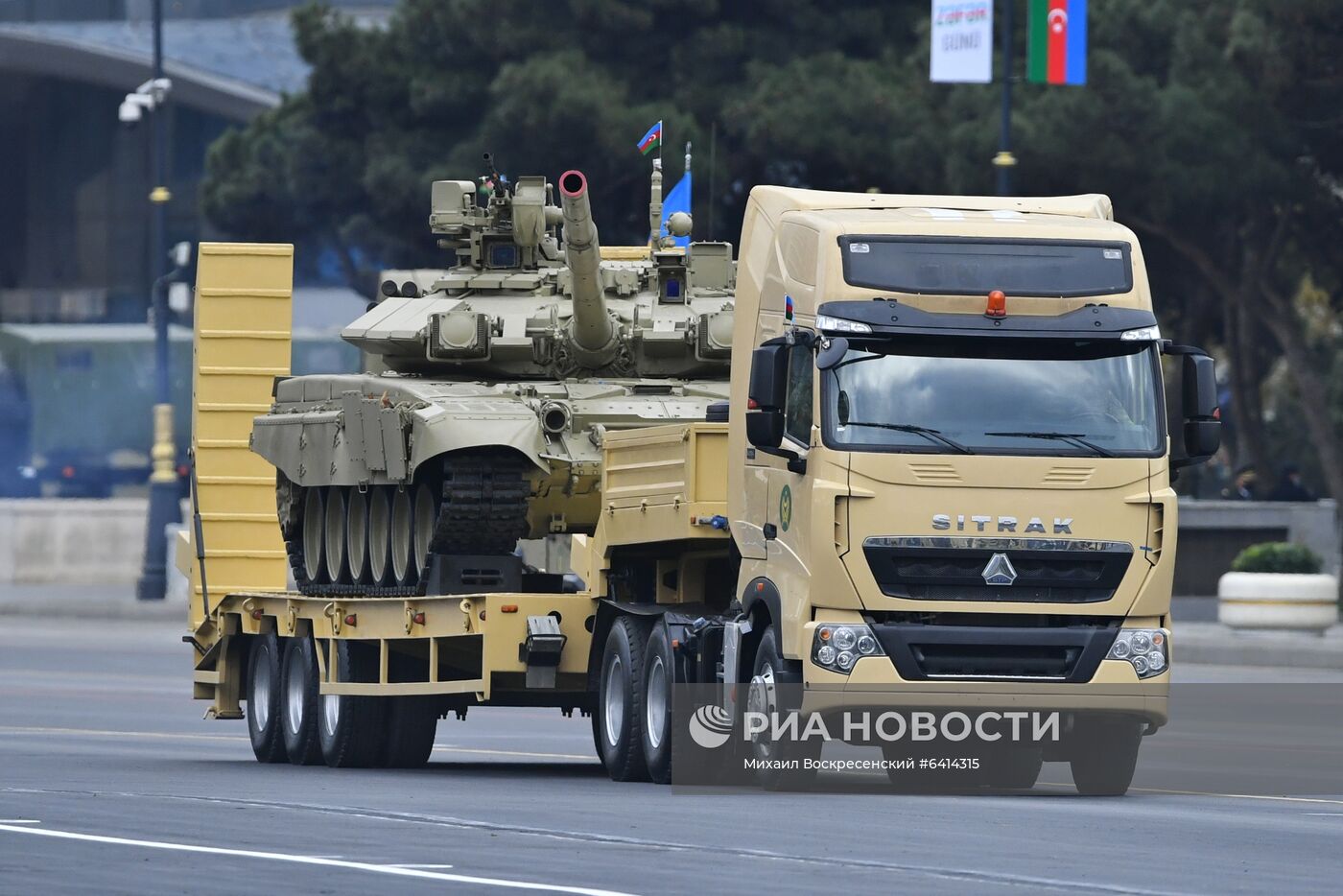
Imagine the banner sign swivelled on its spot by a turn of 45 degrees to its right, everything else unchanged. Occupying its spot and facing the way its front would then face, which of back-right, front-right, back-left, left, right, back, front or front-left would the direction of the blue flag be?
front-left

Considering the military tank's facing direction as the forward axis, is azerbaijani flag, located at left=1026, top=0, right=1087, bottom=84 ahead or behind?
behind

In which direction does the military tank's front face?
toward the camera

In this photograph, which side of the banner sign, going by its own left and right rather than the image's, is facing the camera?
front

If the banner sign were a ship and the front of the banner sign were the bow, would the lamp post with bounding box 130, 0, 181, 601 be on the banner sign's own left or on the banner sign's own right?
on the banner sign's own right

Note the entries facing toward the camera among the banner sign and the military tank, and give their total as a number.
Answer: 2
